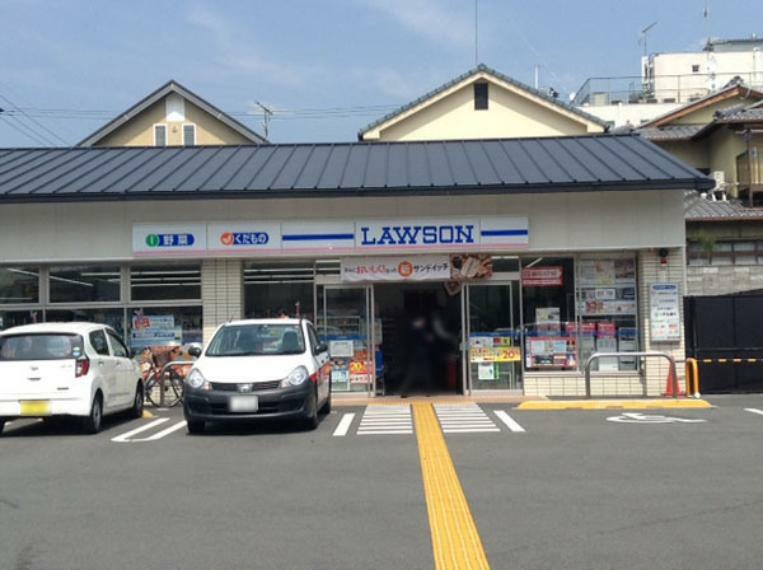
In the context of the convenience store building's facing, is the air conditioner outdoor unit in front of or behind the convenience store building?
behind

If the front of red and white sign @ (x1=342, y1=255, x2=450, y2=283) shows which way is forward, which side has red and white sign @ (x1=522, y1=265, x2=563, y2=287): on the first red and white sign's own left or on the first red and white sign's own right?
on the first red and white sign's own left

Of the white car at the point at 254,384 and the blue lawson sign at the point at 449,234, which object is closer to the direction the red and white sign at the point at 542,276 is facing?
the white car

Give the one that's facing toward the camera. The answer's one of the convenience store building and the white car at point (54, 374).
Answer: the convenience store building

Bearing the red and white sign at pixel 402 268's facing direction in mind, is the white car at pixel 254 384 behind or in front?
in front

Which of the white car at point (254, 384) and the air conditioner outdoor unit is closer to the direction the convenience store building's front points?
the white car

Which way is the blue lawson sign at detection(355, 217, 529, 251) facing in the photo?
toward the camera

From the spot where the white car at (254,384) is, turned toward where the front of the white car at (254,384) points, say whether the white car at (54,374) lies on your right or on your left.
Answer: on your right

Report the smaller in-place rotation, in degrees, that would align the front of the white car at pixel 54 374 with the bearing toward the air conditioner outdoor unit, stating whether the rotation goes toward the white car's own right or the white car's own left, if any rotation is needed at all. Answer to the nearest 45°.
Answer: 0° — it already faces it

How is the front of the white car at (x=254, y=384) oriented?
toward the camera

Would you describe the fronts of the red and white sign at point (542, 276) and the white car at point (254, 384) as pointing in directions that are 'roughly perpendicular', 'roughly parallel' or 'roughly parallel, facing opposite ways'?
roughly parallel

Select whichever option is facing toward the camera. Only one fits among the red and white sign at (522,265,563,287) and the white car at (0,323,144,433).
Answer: the red and white sign
